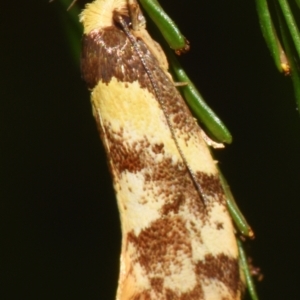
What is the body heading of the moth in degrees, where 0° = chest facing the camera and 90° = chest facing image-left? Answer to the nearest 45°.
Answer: approximately 180°
